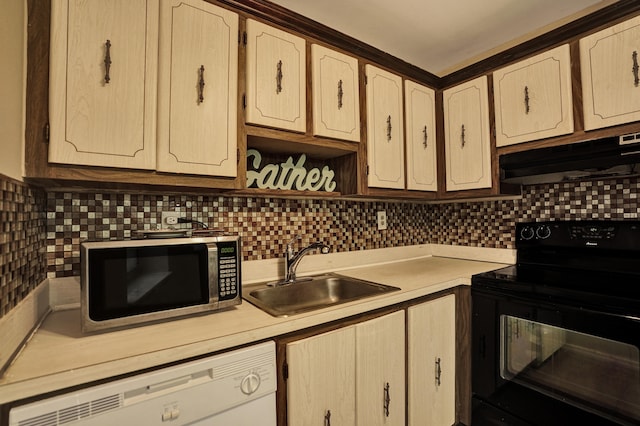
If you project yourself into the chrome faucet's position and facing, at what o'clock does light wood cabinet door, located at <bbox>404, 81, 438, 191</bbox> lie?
The light wood cabinet door is roughly at 10 o'clock from the chrome faucet.

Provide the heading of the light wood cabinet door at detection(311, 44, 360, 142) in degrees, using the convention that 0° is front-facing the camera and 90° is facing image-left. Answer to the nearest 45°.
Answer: approximately 315°

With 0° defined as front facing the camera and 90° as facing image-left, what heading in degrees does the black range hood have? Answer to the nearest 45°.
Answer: approximately 45°

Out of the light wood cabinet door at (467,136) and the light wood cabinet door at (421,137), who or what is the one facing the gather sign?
the light wood cabinet door at (467,136)

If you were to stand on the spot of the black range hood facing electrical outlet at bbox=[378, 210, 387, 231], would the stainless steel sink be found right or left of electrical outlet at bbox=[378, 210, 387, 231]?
left
